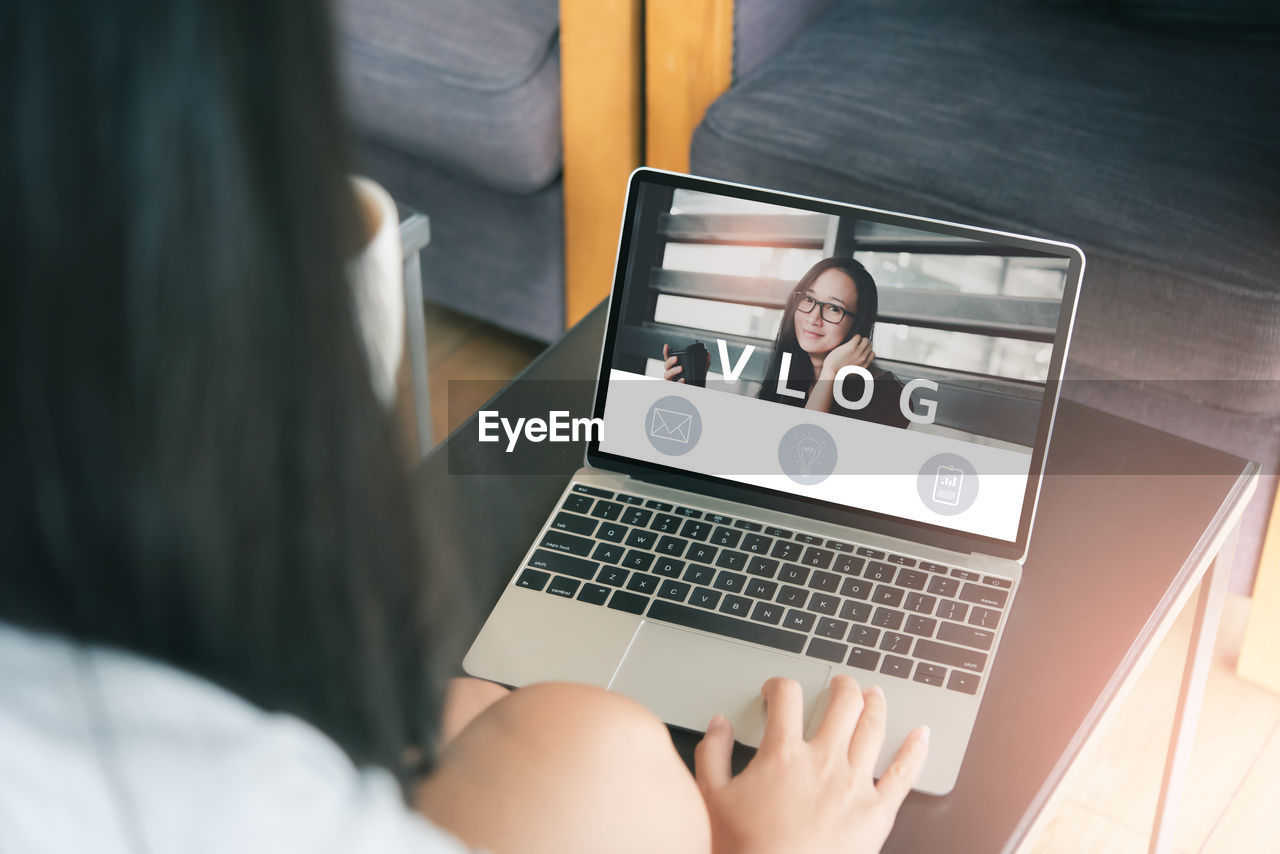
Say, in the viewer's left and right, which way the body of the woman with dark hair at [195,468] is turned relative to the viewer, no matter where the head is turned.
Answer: facing away from the viewer and to the right of the viewer

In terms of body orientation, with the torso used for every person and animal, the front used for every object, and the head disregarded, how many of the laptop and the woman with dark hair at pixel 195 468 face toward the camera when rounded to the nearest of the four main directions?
1

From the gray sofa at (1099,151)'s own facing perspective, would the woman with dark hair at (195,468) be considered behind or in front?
in front

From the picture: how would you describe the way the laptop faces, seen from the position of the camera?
facing the viewer

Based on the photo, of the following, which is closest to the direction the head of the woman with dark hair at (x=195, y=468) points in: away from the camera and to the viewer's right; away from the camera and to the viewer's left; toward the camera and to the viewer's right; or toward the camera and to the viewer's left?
away from the camera and to the viewer's right

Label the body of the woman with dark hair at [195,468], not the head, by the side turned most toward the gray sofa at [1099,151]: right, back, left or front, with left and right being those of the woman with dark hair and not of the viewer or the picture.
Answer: front

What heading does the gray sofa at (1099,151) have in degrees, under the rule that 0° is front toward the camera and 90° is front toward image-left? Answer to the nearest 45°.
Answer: approximately 45°
